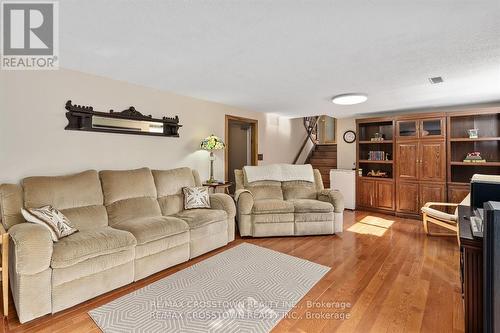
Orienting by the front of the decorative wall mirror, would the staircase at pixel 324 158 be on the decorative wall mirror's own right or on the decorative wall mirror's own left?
on the decorative wall mirror's own left

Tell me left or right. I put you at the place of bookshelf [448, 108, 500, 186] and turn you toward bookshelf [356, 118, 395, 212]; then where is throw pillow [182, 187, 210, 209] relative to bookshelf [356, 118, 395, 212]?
left

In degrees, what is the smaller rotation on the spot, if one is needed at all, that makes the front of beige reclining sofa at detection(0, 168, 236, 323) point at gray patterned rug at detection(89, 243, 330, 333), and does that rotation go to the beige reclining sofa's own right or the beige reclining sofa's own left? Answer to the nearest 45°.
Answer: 0° — it already faces it

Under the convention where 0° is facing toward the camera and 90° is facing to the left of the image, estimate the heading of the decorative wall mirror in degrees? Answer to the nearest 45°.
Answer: approximately 315°

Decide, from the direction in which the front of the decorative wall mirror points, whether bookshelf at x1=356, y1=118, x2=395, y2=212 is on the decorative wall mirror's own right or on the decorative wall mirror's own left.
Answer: on the decorative wall mirror's own left

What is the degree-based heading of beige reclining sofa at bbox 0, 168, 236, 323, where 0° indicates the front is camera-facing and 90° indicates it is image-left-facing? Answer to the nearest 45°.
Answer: approximately 315°
